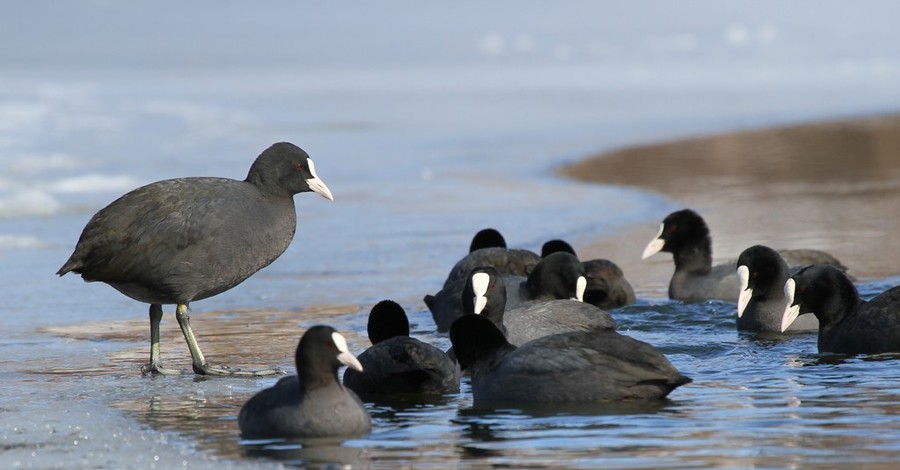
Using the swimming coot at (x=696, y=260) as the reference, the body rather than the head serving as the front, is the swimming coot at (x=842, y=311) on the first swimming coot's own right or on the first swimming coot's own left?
on the first swimming coot's own left

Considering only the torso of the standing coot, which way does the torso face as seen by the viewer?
to the viewer's right

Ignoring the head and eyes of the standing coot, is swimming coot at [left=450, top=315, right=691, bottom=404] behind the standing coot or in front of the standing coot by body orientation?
in front

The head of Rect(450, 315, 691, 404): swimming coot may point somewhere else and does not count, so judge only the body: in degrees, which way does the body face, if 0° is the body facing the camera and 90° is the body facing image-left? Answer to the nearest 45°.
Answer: approximately 90°

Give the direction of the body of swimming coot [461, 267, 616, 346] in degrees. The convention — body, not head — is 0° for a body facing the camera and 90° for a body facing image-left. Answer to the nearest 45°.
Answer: approximately 45°

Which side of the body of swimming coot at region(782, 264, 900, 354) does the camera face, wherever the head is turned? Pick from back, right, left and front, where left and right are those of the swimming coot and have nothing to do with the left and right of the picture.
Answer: left

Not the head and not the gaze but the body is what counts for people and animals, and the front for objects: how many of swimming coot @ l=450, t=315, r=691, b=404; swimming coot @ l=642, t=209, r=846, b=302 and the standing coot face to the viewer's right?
1

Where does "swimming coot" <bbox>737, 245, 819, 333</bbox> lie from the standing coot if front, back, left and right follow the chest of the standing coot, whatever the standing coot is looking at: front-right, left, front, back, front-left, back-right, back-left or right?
front

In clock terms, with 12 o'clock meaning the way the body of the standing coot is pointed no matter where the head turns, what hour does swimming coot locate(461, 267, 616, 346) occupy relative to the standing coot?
The swimming coot is roughly at 12 o'clock from the standing coot.

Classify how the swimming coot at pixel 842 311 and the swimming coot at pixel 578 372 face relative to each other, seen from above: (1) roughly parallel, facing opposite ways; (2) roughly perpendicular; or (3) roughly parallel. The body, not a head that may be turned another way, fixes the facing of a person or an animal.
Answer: roughly parallel

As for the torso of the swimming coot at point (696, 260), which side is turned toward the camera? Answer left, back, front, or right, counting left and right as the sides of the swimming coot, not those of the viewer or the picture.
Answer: left

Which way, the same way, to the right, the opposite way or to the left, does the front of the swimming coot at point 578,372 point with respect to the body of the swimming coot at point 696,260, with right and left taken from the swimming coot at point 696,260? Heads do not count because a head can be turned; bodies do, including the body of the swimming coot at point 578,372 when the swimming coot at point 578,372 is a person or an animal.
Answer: the same way

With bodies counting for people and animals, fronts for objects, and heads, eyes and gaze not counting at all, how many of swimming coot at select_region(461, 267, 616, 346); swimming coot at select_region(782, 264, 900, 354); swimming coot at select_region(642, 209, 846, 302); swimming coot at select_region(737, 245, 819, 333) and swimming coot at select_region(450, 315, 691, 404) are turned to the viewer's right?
0

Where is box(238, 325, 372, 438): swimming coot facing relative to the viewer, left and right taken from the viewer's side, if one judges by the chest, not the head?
facing the viewer and to the right of the viewer

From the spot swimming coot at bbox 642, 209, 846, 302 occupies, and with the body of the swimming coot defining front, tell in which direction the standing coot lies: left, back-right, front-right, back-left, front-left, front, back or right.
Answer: front-left
